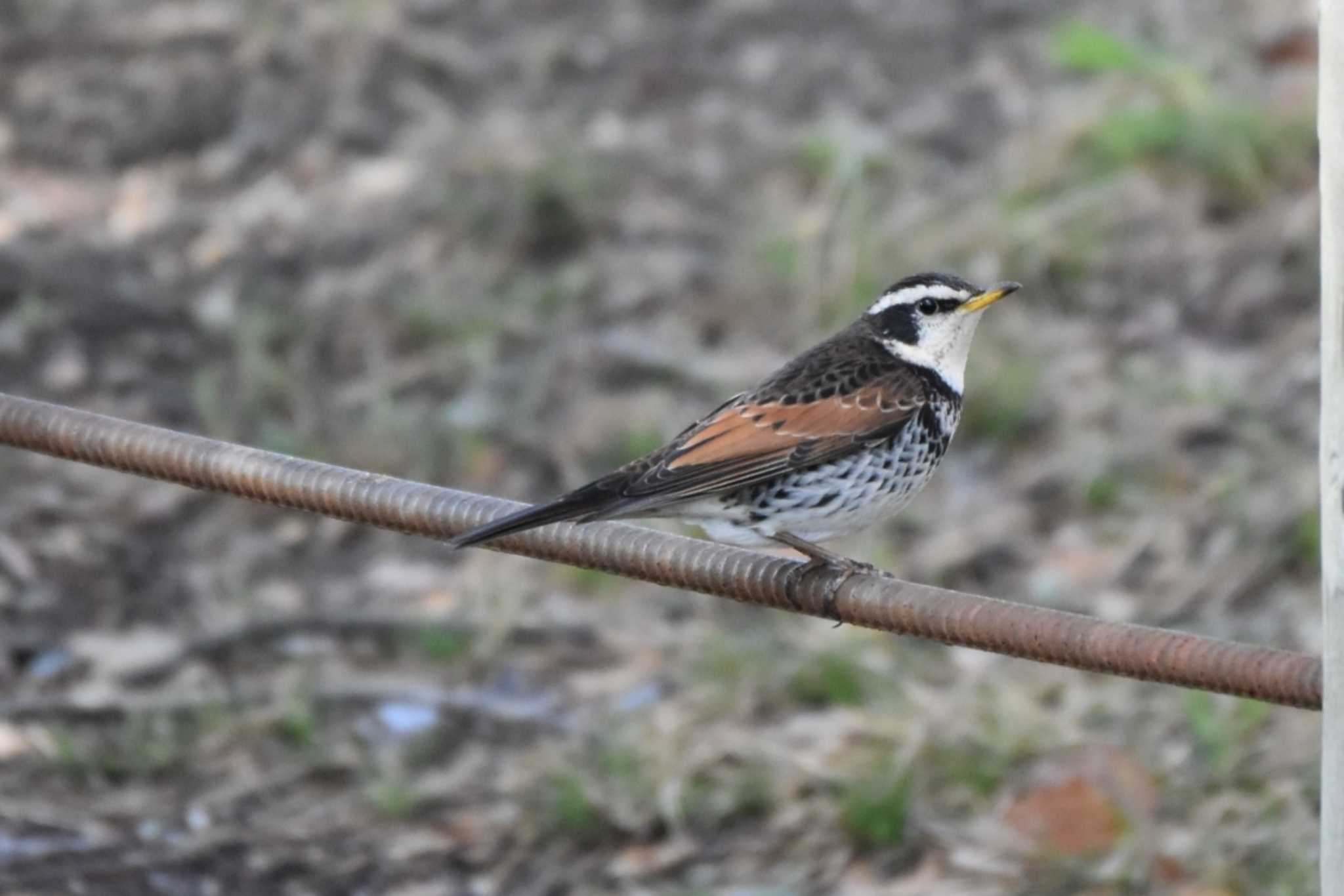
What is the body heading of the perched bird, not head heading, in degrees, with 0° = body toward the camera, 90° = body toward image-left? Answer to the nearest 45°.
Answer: approximately 270°
